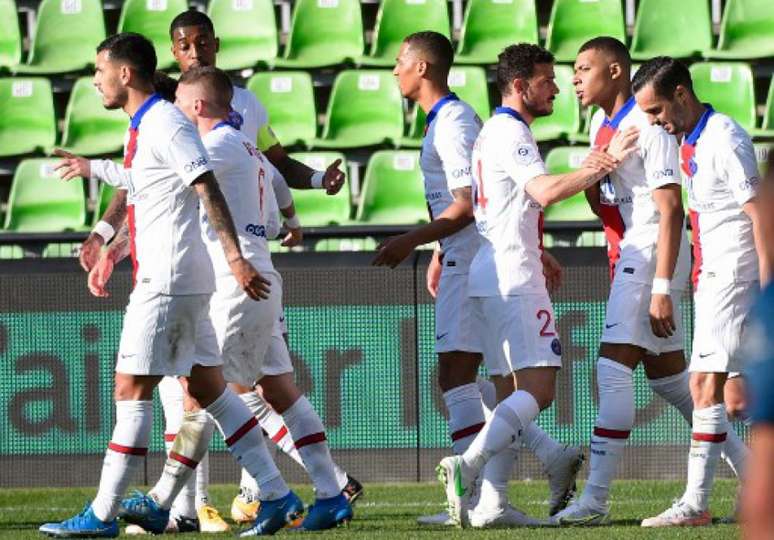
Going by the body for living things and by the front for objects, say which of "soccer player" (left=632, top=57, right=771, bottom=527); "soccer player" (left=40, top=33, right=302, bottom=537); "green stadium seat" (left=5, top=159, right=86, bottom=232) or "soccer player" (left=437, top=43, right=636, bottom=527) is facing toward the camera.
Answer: the green stadium seat

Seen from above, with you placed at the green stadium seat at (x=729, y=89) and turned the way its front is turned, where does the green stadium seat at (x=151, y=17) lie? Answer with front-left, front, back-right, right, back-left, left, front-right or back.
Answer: right

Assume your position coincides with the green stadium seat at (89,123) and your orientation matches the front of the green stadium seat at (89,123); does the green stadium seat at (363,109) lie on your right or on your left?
on your left

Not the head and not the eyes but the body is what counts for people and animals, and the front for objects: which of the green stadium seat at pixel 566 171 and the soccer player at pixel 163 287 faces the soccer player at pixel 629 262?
the green stadium seat

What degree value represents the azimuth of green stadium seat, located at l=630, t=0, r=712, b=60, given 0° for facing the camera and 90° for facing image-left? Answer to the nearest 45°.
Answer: approximately 0°

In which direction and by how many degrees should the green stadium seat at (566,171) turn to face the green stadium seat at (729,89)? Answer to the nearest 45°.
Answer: approximately 135° to its left

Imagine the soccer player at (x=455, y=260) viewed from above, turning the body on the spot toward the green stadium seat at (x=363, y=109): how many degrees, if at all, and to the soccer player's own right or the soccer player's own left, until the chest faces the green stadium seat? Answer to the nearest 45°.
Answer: approximately 90° to the soccer player's own right

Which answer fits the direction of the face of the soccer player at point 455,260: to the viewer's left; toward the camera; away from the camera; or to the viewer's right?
to the viewer's left

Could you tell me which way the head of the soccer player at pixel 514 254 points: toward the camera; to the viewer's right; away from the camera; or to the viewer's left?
to the viewer's right

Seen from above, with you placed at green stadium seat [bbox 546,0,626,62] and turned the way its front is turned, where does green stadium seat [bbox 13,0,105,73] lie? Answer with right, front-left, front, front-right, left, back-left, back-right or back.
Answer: right
